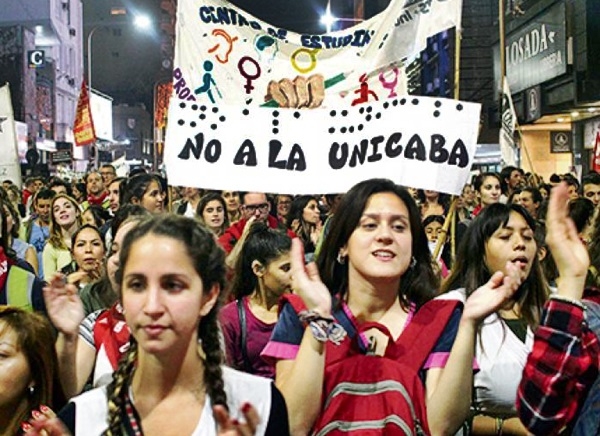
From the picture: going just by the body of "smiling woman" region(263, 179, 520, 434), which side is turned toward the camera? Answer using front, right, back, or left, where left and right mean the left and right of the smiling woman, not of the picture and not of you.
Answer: front

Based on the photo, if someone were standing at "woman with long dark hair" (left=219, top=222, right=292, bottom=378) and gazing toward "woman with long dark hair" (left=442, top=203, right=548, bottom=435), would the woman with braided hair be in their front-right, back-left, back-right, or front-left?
front-right

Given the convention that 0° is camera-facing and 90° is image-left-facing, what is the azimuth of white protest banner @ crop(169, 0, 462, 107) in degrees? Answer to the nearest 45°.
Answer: approximately 0°

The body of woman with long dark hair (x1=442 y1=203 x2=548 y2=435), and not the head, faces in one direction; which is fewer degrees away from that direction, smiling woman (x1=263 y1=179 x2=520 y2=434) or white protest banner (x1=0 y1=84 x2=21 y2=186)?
the smiling woman

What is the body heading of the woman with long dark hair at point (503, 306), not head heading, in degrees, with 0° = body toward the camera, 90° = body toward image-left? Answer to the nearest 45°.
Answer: approximately 315°

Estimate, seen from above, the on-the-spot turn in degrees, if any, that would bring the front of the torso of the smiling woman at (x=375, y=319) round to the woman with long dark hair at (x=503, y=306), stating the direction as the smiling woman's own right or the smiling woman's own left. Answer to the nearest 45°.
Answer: approximately 135° to the smiling woman's own left

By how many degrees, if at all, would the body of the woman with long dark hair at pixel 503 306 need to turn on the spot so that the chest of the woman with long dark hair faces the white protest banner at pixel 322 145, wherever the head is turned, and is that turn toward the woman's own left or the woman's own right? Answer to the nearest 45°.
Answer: approximately 180°

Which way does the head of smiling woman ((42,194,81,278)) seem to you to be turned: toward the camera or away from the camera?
toward the camera

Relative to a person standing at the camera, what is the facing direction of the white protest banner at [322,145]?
facing the viewer

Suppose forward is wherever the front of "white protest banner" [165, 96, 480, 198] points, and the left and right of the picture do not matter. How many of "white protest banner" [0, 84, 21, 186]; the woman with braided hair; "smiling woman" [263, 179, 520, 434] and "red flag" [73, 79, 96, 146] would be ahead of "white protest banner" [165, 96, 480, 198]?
2

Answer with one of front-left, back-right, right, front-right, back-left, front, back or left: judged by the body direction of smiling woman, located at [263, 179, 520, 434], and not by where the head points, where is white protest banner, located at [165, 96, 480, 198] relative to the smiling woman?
back
